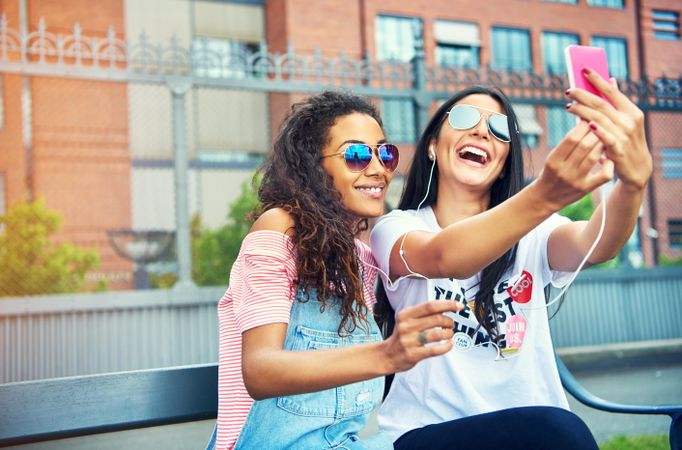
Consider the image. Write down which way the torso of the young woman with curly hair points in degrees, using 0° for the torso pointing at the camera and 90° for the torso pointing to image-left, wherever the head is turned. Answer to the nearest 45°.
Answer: approximately 315°

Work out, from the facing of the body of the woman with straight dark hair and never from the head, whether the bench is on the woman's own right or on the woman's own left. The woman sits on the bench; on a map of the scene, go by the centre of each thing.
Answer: on the woman's own right

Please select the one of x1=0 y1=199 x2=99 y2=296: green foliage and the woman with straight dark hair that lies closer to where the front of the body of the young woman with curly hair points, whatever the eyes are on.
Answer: the woman with straight dark hair

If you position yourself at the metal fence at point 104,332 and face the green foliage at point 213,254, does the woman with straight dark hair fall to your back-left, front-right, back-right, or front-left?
back-right

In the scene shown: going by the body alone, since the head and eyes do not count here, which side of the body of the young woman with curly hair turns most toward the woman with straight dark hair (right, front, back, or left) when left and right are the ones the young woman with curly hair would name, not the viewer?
left

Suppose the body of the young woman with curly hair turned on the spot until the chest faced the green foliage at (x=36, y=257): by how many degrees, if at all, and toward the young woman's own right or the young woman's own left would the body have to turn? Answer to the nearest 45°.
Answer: approximately 180°

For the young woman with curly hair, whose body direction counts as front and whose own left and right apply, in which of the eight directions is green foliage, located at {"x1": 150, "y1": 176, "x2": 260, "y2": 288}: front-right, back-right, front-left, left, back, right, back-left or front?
back-left

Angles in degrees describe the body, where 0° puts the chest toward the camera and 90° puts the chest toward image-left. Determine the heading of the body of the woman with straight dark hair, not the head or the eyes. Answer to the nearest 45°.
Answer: approximately 315°

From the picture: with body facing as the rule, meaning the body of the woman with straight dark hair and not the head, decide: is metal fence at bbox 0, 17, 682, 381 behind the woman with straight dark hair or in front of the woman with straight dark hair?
behind

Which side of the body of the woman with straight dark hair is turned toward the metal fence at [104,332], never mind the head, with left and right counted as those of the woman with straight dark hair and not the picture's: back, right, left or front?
back

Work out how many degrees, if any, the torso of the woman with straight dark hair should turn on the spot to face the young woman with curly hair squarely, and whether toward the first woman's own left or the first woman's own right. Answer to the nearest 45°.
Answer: approximately 90° to the first woman's own right
